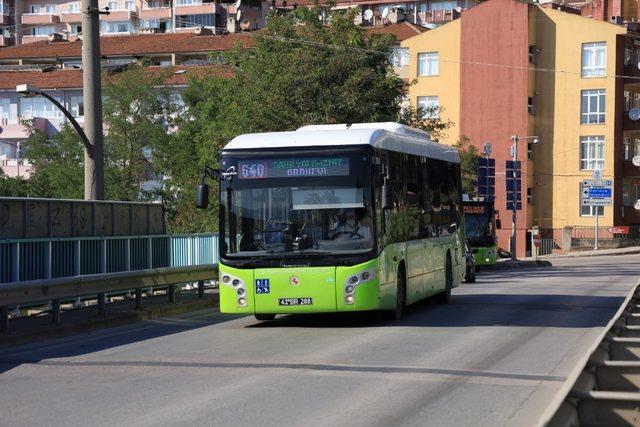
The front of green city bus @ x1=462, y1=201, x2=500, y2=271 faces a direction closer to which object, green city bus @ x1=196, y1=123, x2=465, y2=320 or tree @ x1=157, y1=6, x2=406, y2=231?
the green city bus

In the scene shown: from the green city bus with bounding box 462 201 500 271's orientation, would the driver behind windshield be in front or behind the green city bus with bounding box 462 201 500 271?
in front

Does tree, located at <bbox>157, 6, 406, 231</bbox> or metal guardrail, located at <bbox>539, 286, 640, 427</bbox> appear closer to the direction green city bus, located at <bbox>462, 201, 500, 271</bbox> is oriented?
the metal guardrail

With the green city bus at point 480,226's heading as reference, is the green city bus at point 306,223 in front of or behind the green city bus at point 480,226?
in front

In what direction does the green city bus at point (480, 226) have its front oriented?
toward the camera

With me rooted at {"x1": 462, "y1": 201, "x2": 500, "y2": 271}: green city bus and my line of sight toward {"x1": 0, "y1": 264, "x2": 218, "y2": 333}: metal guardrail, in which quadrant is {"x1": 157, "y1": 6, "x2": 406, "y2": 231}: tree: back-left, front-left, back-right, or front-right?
front-right

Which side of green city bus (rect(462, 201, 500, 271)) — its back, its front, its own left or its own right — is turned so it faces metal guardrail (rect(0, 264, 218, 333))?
front

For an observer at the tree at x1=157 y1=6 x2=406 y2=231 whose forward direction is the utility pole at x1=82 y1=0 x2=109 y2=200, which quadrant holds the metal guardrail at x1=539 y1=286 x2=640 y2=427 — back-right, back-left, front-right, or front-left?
front-left

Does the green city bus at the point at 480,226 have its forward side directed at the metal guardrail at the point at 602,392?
yes
